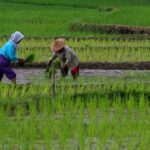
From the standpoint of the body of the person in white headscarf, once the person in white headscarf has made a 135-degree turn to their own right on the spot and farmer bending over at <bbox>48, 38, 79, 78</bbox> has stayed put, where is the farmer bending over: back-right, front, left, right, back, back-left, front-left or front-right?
back-left

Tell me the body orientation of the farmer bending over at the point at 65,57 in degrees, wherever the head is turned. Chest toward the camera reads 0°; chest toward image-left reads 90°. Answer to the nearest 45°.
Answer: approximately 45°

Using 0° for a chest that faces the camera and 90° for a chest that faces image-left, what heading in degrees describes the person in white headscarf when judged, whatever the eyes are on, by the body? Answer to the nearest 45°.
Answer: approximately 270°
